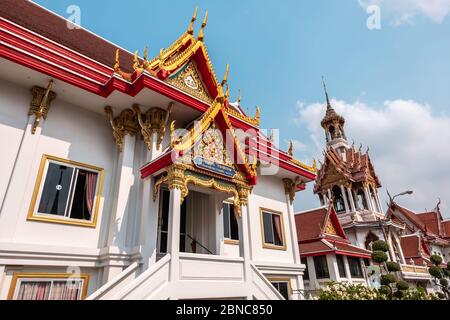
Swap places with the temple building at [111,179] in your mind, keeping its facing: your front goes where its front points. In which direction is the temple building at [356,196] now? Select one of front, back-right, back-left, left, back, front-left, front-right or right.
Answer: left

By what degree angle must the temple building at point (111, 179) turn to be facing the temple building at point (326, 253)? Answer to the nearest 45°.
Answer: approximately 90° to its left

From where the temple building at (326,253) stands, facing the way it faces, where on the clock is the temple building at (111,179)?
the temple building at (111,179) is roughly at 2 o'clock from the temple building at (326,253).

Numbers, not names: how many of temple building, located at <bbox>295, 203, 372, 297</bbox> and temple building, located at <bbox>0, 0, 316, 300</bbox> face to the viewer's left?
0

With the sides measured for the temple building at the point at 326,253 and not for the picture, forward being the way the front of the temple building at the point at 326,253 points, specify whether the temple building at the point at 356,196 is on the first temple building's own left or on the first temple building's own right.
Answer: on the first temple building's own left

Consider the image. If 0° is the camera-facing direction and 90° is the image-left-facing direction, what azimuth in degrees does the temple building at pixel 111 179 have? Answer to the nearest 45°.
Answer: approximately 315°
